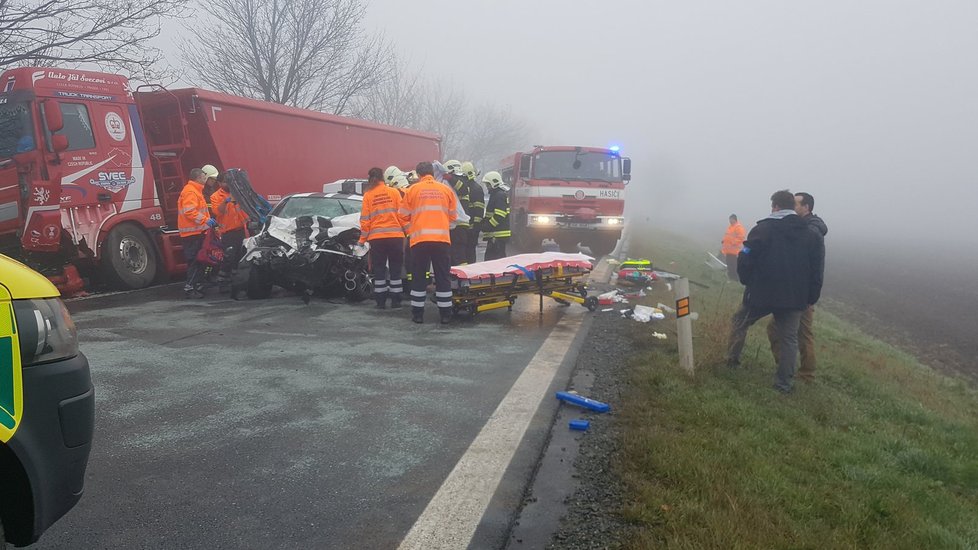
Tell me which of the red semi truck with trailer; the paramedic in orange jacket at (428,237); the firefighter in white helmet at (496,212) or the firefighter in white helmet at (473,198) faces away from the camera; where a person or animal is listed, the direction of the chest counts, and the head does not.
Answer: the paramedic in orange jacket

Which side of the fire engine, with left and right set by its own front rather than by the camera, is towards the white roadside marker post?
front

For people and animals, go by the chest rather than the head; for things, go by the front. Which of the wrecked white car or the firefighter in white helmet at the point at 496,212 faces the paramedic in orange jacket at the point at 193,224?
the firefighter in white helmet

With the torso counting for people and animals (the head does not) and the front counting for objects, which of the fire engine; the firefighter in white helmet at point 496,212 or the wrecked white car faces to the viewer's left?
the firefighter in white helmet

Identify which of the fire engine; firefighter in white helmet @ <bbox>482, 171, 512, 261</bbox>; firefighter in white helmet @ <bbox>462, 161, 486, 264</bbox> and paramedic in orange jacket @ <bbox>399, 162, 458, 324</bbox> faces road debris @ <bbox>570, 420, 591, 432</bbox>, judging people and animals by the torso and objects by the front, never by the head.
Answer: the fire engine

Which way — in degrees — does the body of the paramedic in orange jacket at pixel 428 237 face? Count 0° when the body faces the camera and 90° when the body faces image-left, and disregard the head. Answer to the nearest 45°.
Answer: approximately 180°

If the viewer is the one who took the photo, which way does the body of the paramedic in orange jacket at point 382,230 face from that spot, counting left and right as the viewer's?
facing away from the viewer

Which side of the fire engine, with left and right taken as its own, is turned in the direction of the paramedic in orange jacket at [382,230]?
front

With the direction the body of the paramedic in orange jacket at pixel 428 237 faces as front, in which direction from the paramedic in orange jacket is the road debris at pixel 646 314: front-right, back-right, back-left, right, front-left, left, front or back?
right

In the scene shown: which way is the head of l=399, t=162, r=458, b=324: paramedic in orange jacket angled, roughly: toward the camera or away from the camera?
away from the camera

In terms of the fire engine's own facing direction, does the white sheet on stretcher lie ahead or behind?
ahead

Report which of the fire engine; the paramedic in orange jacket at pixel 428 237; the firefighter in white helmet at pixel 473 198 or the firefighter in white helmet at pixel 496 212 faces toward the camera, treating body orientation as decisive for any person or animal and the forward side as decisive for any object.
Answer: the fire engine

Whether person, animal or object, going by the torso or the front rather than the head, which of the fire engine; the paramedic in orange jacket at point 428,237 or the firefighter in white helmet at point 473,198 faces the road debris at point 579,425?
the fire engine

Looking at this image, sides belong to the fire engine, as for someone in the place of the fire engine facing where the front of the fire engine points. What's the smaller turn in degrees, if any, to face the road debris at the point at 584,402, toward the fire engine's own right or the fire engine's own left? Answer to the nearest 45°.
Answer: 0° — it already faces it

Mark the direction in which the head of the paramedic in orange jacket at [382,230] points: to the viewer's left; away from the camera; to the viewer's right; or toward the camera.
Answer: away from the camera

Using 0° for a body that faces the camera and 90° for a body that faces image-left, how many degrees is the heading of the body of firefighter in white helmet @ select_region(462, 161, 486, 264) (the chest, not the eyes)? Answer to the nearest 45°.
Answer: approximately 90°

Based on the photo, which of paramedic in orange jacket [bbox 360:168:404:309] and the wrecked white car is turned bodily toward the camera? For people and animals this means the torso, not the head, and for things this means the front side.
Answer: the wrecked white car

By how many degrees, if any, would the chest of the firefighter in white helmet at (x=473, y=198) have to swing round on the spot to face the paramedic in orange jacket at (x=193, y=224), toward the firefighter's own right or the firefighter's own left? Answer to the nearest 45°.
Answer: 0° — they already face them

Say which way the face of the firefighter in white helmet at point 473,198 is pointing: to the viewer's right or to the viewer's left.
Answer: to the viewer's left

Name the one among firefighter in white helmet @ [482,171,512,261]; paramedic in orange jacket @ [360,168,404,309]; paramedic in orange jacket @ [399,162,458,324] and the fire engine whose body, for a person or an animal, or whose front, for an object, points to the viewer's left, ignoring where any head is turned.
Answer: the firefighter in white helmet

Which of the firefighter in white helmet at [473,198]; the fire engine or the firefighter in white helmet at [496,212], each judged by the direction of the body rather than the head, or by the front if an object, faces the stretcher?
the fire engine

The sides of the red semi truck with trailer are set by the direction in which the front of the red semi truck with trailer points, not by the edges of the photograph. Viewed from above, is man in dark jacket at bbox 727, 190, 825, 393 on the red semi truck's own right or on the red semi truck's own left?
on the red semi truck's own left
